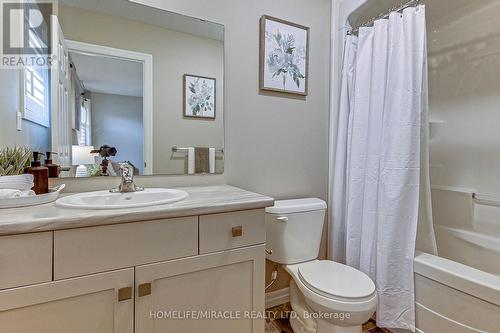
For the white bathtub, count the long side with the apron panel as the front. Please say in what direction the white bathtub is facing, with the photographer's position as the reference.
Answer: facing the viewer and to the left of the viewer

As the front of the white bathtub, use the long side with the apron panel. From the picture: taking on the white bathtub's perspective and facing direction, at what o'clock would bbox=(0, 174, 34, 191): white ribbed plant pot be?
The white ribbed plant pot is roughly at 12 o'clock from the white bathtub.

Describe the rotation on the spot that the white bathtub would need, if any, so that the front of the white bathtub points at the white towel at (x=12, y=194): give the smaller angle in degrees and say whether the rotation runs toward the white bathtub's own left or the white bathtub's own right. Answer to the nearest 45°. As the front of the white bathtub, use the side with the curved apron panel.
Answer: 0° — it already faces it

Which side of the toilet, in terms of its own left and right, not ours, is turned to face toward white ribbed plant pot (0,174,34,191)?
right

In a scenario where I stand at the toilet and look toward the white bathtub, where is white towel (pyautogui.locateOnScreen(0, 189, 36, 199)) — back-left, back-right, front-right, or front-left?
back-right

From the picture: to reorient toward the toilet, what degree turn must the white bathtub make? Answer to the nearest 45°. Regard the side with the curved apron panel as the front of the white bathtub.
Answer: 0° — it already faces it

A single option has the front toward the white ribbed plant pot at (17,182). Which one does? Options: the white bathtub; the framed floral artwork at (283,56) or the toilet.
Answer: the white bathtub

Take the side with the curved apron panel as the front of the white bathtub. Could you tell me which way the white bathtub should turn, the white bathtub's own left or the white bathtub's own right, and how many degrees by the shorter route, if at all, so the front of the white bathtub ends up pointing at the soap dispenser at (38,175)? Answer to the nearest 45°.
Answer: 0° — it already faces it

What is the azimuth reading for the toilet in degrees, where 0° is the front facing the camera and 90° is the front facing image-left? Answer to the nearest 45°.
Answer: approximately 315°

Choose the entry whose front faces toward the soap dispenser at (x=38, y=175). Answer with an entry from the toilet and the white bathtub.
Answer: the white bathtub

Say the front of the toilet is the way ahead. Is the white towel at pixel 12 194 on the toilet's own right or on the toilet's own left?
on the toilet's own right

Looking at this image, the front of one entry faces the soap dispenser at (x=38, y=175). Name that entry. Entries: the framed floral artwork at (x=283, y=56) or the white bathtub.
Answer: the white bathtub

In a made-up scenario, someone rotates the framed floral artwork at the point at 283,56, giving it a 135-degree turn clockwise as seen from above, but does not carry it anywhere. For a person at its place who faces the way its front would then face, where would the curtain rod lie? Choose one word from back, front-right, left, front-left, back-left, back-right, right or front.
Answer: back

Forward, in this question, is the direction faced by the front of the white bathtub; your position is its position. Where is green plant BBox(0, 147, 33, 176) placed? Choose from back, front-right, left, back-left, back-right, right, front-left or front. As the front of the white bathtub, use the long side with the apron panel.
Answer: front

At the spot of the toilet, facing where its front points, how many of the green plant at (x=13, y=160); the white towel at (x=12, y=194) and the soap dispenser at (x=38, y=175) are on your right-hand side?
3

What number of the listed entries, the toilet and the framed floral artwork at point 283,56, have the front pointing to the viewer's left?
0

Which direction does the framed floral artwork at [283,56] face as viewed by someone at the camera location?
facing the viewer and to the right of the viewer
